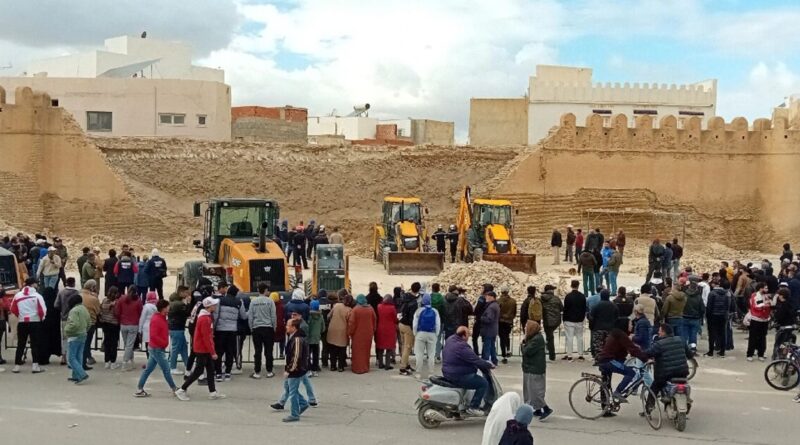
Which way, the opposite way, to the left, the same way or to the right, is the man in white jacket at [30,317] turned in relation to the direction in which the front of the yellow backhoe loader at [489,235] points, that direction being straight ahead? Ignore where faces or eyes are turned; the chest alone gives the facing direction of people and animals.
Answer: the opposite way

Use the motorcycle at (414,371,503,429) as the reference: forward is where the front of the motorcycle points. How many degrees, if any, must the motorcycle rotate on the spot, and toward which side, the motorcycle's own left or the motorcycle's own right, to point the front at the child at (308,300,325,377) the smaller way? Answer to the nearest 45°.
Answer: approximately 135° to the motorcycle's own left

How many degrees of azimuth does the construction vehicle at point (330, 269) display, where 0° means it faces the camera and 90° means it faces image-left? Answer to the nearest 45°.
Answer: approximately 180°

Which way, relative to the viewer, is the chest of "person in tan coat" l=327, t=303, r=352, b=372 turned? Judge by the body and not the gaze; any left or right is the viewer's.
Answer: facing away from the viewer

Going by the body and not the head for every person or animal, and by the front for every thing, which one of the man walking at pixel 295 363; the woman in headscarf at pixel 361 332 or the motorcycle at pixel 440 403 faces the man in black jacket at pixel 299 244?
the woman in headscarf

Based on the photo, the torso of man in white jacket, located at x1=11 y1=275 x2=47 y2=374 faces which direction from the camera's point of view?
away from the camera

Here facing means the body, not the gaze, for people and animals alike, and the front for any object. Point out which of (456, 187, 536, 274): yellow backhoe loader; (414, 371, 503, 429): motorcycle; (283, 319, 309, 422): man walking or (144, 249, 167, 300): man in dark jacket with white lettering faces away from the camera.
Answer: the man in dark jacket with white lettering

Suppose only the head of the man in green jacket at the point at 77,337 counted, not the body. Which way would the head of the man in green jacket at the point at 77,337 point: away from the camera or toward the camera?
away from the camera

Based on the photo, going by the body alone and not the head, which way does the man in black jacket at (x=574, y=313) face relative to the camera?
away from the camera

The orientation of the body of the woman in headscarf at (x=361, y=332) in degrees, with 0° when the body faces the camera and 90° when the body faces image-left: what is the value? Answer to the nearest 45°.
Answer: approximately 180°

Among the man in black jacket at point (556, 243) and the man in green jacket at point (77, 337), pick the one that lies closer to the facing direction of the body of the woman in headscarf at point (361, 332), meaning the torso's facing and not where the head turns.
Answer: the man in black jacket
